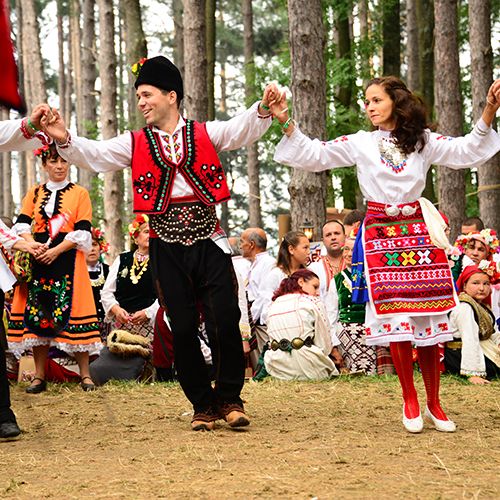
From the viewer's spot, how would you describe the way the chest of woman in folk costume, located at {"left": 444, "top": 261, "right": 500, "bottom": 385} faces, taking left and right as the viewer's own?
facing the viewer and to the right of the viewer

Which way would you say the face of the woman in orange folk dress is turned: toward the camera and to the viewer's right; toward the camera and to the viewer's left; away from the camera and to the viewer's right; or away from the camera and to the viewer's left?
toward the camera and to the viewer's right

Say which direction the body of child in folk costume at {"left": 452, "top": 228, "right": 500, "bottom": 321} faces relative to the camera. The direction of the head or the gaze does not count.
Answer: toward the camera

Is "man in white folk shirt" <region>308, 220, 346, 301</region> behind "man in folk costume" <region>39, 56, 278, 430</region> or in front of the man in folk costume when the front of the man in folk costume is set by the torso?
behind

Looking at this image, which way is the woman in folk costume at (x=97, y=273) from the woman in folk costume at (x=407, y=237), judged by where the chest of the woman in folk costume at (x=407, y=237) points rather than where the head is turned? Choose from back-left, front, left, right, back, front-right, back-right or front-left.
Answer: back-right

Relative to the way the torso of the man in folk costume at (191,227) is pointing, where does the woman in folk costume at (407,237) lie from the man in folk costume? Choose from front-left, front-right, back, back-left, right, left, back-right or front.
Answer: left

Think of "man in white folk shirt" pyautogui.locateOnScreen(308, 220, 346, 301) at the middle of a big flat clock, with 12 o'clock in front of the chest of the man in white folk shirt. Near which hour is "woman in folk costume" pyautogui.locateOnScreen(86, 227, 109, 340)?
The woman in folk costume is roughly at 3 o'clock from the man in white folk shirt.

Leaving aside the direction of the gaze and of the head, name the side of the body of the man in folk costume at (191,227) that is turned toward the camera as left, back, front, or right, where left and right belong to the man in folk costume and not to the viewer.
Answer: front

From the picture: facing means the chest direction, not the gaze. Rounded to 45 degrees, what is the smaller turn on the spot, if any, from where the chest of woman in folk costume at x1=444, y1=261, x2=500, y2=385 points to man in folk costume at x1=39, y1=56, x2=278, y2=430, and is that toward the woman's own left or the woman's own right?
approximately 90° to the woman's own right

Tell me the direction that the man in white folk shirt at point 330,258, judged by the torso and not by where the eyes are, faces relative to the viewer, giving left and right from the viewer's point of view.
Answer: facing the viewer

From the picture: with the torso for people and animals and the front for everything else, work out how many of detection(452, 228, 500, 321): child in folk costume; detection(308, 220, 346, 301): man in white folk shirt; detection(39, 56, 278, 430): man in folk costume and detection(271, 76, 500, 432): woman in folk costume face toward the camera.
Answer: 4

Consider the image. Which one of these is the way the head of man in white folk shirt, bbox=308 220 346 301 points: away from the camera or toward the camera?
toward the camera

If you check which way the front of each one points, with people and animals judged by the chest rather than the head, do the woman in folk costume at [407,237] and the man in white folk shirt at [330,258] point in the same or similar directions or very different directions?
same or similar directions
